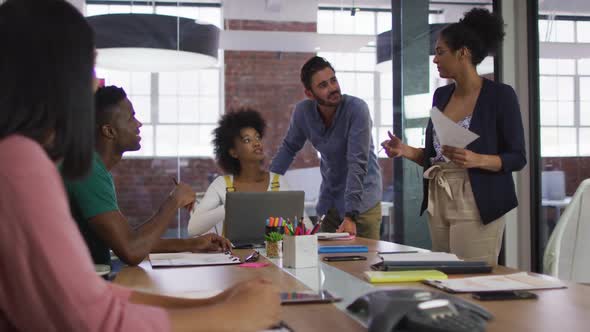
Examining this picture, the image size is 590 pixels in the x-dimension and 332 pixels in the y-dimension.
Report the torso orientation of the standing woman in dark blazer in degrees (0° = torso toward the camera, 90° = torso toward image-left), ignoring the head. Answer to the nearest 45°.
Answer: approximately 45°

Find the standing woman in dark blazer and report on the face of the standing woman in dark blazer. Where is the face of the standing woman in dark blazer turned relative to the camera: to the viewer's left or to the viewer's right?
to the viewer's left

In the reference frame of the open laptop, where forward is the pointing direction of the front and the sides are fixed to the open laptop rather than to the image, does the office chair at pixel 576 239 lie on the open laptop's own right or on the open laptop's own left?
on the open laptop's own right

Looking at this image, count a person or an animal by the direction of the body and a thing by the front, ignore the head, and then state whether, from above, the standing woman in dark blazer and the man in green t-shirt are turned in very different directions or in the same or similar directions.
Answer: very different directions

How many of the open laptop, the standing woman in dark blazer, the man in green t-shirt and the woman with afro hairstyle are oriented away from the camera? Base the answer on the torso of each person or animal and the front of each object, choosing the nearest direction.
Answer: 1

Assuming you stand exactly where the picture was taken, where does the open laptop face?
facing away from the viewer

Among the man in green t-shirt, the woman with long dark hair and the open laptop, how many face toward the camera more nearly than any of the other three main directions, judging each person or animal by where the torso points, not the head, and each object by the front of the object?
0

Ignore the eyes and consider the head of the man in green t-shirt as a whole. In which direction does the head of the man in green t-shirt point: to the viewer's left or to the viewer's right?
to the viewer's right

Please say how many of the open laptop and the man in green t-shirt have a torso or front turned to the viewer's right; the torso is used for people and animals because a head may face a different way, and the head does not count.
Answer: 1

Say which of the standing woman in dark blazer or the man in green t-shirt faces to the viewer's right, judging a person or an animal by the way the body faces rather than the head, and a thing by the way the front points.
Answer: the man in green t-shirt

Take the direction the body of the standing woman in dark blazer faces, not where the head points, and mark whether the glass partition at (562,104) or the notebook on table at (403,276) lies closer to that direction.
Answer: the notebook on table

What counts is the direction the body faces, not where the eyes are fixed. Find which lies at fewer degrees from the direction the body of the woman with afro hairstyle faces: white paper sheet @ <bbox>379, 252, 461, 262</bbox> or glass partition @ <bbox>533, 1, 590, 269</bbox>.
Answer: the white paper sheet

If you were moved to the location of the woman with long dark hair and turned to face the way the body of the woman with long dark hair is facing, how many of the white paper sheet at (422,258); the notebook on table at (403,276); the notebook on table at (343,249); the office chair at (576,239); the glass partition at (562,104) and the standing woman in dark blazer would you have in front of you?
6

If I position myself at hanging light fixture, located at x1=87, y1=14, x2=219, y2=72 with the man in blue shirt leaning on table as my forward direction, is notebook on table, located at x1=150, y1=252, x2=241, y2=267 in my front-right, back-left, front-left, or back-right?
front-right

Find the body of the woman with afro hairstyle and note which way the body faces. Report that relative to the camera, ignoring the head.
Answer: toward the camera

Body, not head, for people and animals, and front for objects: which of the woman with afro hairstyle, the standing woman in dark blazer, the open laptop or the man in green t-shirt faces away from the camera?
the open laptop

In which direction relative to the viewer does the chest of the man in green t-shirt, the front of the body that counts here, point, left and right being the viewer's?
facing to the right of the viewer

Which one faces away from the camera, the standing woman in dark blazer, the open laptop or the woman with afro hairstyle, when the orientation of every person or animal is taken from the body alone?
the open laptop

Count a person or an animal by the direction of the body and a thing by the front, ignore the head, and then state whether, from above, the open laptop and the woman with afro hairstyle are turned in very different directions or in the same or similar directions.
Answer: very different directions

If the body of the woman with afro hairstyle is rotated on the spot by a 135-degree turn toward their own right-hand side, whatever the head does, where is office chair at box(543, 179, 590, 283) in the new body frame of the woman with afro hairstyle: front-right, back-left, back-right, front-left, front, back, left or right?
back
